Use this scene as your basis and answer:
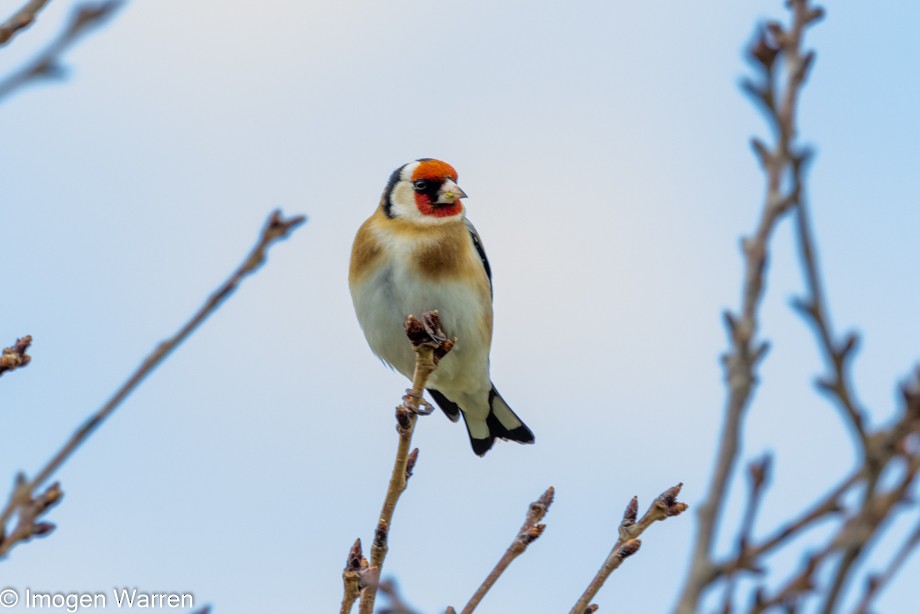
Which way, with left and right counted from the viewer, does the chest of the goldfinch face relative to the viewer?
facing the viewer
